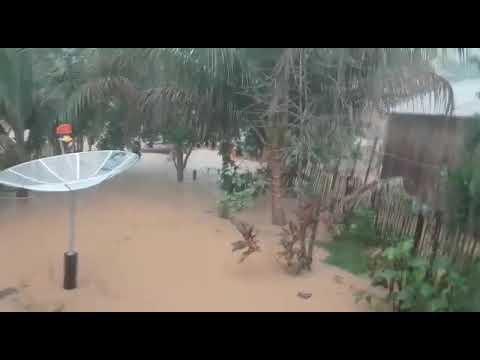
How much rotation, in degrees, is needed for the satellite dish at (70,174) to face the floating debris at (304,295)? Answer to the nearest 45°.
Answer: approximately 90° to its left

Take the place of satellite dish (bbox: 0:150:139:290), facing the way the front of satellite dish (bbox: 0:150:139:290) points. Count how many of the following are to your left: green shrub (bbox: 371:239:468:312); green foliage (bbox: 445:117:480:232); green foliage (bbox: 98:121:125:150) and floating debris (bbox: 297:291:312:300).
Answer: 3

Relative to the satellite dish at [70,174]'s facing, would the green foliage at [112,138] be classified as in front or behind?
behind

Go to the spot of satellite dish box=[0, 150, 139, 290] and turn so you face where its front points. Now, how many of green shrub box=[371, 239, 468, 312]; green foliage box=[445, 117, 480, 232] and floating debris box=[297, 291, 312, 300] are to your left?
3

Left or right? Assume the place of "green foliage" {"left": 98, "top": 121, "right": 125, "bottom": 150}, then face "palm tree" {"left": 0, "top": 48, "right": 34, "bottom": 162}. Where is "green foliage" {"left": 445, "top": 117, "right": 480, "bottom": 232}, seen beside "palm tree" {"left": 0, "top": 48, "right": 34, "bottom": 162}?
left

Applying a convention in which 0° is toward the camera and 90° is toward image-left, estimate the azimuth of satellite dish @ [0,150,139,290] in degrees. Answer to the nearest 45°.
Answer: approximately 45°

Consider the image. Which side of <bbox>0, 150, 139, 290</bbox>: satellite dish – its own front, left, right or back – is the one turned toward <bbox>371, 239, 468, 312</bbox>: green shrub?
left

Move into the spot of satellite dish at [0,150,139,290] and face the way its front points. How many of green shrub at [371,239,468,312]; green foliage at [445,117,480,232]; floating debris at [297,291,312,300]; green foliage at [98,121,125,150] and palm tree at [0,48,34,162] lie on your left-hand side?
3

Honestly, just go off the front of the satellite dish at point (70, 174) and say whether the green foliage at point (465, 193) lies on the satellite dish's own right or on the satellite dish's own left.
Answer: on the satellite dish's own left

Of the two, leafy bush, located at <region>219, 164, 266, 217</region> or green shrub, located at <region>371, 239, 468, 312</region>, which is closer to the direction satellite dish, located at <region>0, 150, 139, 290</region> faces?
the green shrub

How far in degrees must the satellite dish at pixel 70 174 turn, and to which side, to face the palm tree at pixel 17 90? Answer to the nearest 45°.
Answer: approximately 135° to its right
